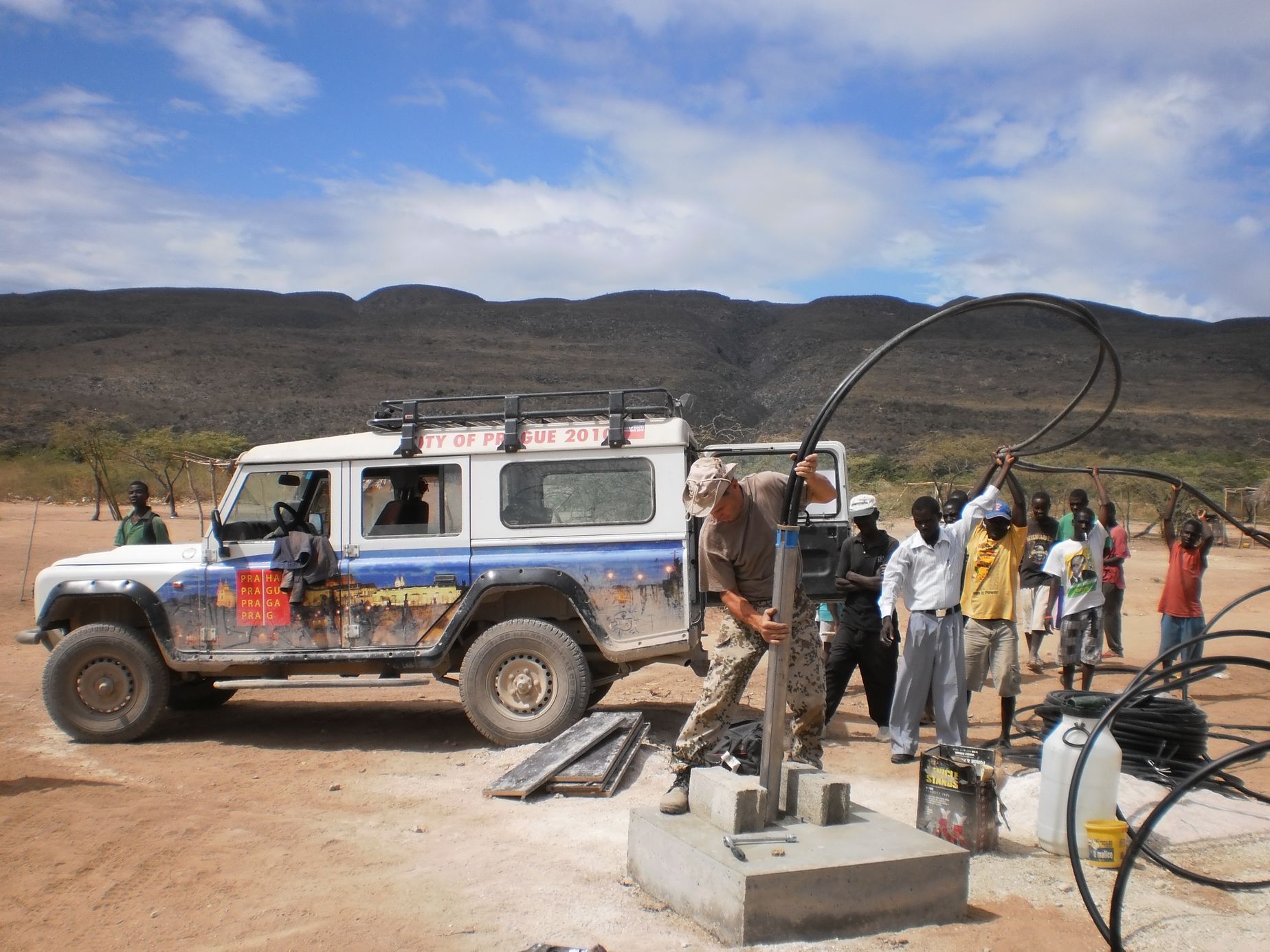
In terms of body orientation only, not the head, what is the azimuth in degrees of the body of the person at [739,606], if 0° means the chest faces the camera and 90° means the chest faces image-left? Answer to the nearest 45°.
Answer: approximately 315°

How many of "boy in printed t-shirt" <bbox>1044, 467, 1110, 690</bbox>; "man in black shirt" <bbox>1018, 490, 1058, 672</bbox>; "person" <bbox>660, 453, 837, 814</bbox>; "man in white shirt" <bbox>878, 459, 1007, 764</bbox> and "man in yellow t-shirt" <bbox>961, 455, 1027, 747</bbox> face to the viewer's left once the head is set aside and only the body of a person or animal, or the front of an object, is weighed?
0

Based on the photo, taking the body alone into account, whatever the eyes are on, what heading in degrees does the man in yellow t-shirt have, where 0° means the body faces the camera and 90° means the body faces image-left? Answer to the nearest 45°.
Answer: approximately 0°

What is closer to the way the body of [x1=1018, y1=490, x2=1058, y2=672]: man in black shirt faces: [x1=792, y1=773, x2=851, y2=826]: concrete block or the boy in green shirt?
the concrete block

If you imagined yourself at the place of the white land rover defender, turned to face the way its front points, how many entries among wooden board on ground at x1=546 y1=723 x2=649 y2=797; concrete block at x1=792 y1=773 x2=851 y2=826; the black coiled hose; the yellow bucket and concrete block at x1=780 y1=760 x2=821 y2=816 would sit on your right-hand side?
0

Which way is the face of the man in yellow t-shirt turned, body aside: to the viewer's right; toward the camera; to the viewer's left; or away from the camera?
toward the camera

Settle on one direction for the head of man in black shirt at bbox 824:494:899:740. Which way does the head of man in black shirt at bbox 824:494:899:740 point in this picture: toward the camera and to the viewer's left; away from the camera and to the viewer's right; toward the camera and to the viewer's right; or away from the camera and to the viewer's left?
toward the camera and to the viewer's left

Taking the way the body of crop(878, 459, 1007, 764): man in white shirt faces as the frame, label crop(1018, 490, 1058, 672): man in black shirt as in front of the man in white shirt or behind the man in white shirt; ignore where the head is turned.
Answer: behind

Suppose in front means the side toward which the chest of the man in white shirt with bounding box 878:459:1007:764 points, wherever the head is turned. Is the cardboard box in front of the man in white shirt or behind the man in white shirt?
in front

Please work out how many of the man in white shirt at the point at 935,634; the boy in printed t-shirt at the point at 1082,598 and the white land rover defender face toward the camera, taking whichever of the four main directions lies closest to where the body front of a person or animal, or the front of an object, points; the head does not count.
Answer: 2

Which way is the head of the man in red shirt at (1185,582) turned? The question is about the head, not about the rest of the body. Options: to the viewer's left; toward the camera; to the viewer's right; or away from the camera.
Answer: toward the camera

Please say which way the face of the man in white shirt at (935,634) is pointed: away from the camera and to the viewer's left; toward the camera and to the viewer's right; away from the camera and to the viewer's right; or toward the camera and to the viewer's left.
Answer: toward the camera and to the viewer's left

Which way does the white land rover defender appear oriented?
to the viewer's left

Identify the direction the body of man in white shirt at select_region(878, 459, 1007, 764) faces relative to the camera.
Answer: toward the camera

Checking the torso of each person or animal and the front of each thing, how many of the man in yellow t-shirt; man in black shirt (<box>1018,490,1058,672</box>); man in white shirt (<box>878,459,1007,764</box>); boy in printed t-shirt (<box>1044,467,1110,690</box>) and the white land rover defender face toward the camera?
4

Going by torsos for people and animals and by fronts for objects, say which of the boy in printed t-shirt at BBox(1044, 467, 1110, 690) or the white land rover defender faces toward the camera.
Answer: the boy in printed t-shirt

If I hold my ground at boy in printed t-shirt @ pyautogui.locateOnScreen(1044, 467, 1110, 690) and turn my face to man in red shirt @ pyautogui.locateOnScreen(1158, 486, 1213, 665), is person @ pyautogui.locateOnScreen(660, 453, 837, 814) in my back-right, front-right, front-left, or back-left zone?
back-right

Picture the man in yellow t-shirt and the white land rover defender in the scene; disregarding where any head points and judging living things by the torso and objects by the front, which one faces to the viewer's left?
the white land rover defender

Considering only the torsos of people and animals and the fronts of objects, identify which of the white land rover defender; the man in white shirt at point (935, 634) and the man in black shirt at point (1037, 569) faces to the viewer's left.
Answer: the white land rover defender
